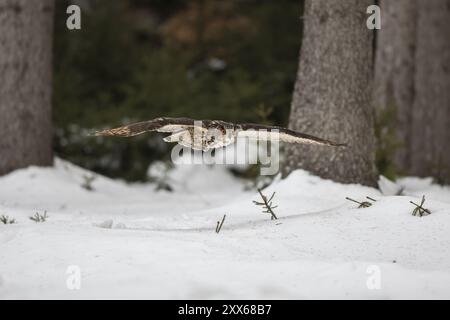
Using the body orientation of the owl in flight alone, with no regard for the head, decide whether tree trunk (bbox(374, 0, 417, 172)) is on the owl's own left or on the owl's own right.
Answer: on the owl's own left

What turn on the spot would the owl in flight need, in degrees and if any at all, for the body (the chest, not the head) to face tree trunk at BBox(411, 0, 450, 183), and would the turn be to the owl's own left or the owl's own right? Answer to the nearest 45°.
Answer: approximately 90° to the owl's own left

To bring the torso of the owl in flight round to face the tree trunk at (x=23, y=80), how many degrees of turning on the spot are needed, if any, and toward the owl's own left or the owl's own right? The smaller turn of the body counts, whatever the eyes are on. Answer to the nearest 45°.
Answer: approximately 180°

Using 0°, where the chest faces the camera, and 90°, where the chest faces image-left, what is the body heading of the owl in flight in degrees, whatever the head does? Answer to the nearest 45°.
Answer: approximately 315°

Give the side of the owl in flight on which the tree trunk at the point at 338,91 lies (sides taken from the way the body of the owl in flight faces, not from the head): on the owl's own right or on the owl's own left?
on the owl's own left
